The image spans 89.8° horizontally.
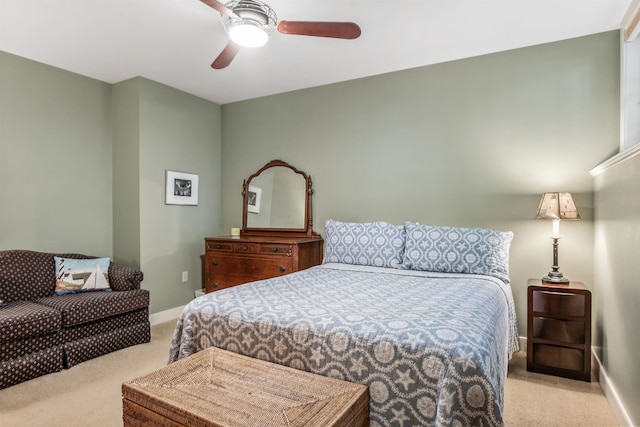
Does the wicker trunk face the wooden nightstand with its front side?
no

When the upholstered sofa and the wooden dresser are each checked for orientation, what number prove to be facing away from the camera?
0

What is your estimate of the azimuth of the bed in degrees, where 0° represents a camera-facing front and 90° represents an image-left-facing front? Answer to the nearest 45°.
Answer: approximately 45°

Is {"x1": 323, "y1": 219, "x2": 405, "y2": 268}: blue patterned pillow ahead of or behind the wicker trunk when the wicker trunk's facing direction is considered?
behind

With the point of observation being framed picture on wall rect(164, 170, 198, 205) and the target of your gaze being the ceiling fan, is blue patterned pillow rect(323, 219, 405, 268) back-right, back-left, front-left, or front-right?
front-left

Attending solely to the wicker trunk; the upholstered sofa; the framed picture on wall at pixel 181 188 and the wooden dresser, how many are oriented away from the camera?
0

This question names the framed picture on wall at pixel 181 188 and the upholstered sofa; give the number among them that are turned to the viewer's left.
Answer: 0

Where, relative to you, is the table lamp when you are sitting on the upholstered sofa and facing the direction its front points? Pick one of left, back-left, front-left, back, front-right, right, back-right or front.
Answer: front

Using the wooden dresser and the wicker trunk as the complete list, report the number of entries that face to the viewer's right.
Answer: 0

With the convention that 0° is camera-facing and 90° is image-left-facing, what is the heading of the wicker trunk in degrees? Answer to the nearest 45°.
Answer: approximately 45°

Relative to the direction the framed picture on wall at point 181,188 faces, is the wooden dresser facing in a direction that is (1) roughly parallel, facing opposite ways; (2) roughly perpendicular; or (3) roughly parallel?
roughly perpendicular

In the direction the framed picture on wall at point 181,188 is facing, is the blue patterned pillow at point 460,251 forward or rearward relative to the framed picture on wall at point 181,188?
forward

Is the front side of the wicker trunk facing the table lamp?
no

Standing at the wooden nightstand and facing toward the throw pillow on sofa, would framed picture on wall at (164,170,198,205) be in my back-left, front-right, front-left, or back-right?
front-right

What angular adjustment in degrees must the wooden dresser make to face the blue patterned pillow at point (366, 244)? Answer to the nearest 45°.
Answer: approximately 90° to its left

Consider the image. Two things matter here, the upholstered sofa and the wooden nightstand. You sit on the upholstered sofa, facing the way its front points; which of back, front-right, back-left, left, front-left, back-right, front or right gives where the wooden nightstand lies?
front

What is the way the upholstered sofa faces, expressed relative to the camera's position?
facing the viewer and to the right of the viewer

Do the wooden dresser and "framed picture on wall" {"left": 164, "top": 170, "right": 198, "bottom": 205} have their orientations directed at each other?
no

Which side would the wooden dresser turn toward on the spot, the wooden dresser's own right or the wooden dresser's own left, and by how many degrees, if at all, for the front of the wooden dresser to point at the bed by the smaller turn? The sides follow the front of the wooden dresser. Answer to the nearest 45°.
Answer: approximately 45° to the wooden dresser's own left

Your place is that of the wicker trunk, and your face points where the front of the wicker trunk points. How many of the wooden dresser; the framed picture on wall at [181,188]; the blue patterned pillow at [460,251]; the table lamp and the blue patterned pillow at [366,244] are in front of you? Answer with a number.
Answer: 0
